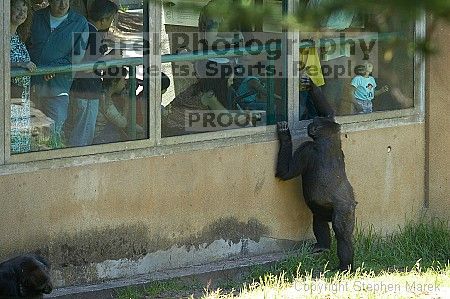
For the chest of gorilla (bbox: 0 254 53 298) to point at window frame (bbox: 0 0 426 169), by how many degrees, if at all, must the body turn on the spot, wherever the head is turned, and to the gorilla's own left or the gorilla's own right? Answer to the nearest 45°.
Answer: approximately 45° to the gorilla's own left

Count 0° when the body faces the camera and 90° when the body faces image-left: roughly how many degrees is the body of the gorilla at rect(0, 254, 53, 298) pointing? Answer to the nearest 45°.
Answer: approximately 270°
